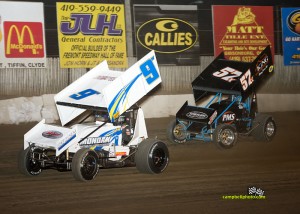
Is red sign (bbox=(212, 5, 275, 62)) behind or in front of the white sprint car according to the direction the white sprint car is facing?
behind

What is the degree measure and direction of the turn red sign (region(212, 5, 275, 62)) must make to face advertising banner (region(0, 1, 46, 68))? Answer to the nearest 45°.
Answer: approximately 45° to its right

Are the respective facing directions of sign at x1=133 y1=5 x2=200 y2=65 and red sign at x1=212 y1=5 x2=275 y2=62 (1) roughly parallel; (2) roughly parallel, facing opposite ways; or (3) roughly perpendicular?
roughly parallel

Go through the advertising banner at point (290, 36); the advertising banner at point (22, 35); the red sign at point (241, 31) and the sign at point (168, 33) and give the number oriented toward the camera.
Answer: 4

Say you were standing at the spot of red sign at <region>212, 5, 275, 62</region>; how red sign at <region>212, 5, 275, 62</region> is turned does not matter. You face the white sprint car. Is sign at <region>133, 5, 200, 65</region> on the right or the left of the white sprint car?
right

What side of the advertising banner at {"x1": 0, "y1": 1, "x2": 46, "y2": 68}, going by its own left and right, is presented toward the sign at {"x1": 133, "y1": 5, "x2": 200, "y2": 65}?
left

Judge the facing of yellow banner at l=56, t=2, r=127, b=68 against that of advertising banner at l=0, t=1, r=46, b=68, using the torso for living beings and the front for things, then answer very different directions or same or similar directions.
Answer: same or similar directions

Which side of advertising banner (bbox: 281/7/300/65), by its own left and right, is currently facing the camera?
front

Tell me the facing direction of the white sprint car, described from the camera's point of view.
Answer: facing the viewer and to the left of the viewer

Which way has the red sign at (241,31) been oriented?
toward the camera

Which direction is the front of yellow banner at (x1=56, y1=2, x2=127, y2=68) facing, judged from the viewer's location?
facing the viewer

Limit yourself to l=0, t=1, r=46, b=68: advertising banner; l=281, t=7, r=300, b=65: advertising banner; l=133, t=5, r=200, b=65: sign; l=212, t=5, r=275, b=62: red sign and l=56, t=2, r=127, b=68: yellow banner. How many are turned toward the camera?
5

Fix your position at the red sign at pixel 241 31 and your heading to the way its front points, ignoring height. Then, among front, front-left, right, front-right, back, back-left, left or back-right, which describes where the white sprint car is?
front

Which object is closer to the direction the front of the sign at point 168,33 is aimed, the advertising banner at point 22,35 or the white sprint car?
the white sprint car

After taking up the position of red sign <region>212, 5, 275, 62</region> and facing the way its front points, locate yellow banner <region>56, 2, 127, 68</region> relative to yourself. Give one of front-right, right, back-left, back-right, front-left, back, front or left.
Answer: front-right
